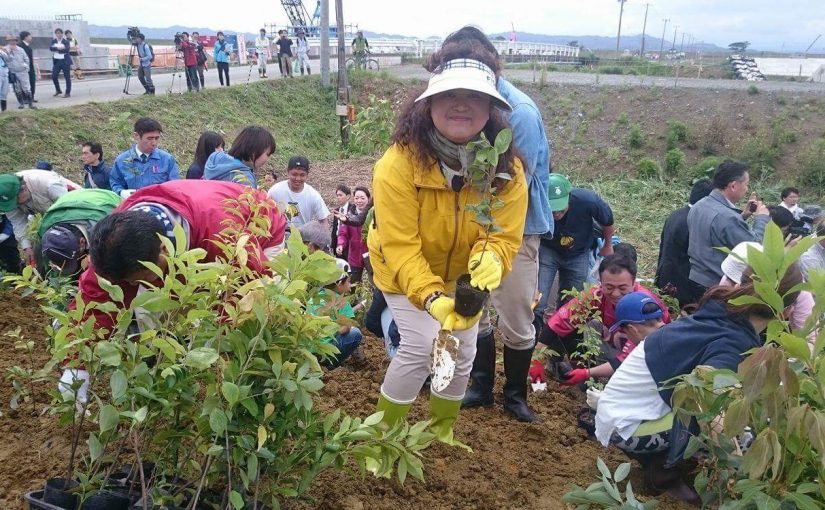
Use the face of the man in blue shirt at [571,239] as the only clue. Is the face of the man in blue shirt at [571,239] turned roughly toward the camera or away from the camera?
toward the camera

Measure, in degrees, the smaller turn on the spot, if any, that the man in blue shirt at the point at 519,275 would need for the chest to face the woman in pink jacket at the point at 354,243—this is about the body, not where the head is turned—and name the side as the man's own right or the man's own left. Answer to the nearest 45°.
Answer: approximately 90° to the man's own right

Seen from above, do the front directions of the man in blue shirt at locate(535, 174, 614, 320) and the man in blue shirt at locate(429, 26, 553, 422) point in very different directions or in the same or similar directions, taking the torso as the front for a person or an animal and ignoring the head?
same or similar directions

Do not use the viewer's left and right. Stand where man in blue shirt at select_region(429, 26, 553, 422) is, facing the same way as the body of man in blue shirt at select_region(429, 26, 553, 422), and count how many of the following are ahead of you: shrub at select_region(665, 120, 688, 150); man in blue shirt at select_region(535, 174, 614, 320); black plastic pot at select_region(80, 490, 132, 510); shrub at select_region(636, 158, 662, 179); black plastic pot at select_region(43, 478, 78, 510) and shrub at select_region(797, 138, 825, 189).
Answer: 2

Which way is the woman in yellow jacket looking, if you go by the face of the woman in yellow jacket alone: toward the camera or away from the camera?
toward the camera

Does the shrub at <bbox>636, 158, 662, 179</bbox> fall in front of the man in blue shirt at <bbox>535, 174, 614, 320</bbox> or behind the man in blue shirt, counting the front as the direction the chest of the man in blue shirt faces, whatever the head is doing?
behind

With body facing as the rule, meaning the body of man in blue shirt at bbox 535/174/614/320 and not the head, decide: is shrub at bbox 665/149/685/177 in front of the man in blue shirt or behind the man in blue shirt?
behind

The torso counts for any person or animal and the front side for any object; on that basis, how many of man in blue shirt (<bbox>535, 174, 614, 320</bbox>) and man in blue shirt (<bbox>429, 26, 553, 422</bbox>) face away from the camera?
0

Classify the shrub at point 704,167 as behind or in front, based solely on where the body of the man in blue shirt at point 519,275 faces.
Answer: behind

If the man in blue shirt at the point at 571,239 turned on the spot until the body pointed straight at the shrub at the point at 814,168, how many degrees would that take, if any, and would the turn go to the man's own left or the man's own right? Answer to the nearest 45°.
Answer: approximately 180°

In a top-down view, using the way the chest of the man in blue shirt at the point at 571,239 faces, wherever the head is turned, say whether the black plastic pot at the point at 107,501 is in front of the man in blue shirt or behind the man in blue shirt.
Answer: in front

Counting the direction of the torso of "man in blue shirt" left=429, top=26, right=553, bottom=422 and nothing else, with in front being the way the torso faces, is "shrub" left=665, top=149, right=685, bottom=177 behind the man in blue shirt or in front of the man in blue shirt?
behind

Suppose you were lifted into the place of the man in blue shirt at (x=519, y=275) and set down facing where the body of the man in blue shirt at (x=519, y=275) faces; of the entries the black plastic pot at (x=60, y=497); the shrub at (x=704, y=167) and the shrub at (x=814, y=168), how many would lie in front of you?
1

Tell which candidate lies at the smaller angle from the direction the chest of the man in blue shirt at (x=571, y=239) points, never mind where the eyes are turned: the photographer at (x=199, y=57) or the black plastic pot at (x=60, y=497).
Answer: the black plastic pot

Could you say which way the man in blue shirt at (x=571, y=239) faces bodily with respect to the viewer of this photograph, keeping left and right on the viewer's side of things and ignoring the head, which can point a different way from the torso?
facing the viewer and to the left of the viewer
